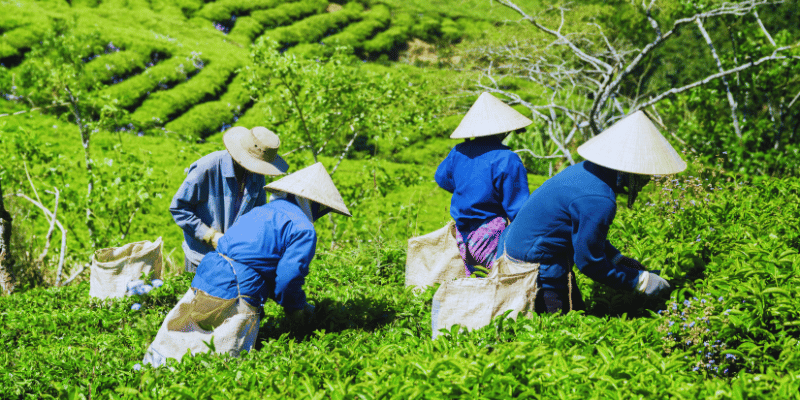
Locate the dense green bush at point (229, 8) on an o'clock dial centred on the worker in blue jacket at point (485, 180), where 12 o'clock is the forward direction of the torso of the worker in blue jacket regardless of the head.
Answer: The dense green bush is roughly at 11 o'clock from the worker in blue jacket.

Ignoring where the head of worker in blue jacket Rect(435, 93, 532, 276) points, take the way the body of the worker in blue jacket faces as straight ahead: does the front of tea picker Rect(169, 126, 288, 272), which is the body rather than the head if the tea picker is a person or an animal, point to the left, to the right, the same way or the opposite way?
to the right

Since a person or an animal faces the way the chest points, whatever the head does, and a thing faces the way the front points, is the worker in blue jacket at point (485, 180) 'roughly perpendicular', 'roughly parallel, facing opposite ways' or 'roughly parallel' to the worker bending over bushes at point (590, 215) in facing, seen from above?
roughly perpendicular

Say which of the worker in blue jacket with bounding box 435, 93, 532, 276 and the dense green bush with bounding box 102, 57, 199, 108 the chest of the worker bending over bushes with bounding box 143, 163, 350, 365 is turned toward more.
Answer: the worker in blue jacket

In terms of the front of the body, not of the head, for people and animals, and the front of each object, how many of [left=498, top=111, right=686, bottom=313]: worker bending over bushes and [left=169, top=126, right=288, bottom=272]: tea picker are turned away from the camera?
0

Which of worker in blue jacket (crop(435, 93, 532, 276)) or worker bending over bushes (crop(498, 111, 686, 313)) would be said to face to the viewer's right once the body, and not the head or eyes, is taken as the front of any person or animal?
the worker bending over bushes

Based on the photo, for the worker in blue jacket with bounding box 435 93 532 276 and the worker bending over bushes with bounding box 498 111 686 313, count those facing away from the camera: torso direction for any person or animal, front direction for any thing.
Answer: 1

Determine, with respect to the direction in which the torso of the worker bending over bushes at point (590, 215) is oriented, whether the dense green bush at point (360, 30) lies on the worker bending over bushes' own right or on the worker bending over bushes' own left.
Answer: on the worker bending over bushes' own left

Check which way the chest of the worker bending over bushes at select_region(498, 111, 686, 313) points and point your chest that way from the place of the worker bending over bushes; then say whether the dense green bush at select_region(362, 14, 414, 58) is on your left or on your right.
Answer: on your left

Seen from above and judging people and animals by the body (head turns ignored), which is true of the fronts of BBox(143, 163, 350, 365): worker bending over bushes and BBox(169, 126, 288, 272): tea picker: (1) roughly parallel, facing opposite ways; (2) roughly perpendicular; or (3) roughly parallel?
roughly perpendicular

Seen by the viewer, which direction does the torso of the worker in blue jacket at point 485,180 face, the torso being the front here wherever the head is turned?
away from the camera

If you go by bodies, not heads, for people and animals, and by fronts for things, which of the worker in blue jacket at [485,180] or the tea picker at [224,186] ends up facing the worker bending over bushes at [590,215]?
the tea picker

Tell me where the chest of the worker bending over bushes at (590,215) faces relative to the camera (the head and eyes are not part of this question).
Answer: to the viewer's right

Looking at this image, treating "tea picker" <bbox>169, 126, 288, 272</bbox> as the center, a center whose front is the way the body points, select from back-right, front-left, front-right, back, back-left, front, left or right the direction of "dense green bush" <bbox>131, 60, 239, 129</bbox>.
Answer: back-left

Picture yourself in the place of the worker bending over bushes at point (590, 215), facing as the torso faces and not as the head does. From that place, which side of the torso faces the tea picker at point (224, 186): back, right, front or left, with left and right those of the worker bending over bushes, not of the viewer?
back
